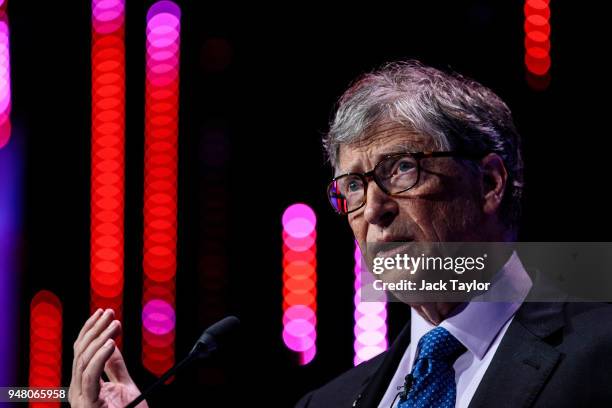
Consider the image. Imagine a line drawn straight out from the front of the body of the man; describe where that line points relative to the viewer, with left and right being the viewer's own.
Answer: facing the viewer and to the left of the viewer

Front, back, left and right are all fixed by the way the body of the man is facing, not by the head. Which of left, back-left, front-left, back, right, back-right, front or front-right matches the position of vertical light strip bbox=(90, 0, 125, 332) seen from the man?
right

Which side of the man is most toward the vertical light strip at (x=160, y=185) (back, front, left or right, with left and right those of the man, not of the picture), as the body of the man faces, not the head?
right

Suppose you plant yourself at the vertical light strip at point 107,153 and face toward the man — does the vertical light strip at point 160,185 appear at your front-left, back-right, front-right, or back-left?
front-left
